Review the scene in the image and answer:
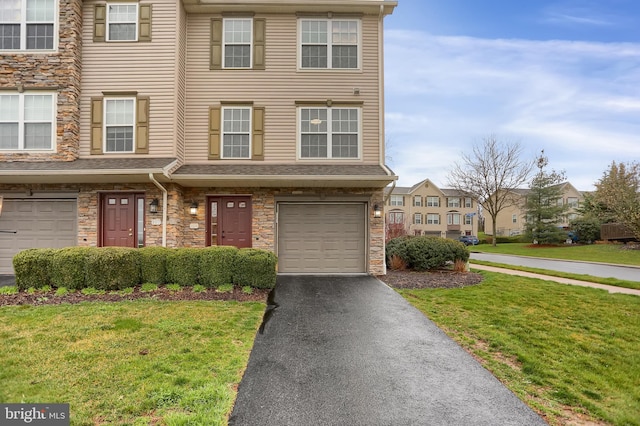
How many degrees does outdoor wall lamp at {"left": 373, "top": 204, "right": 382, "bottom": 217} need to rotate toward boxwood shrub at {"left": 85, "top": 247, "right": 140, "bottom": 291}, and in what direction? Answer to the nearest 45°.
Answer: approximately 45° to its right

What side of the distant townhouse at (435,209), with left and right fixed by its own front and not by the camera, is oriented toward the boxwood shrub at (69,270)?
front

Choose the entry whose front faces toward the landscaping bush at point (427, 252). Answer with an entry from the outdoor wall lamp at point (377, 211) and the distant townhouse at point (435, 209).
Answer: the distant townhouse

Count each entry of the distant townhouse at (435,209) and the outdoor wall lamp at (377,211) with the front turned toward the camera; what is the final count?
2

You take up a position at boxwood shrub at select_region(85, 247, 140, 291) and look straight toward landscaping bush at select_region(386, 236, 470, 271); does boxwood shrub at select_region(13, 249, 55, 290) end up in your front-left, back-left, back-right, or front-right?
back-left

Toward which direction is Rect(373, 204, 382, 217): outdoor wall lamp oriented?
toward the camera

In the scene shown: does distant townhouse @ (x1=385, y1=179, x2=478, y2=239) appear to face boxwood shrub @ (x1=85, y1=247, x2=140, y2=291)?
yes

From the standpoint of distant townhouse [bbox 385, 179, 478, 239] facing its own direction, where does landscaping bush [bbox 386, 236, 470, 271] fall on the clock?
The landscaping bush is roughly at 12 o'clock from the distant townhouse.

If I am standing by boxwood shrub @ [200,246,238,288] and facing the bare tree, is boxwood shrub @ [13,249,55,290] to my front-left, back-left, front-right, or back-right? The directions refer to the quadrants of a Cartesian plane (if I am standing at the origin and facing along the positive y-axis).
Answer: back-left

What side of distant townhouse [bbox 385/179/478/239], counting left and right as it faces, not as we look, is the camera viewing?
front

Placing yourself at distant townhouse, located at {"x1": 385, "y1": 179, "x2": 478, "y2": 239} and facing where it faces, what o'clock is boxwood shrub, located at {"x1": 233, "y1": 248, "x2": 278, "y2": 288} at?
The boxwood shrub is roughly at 12 o'clock from the distant townhouse.

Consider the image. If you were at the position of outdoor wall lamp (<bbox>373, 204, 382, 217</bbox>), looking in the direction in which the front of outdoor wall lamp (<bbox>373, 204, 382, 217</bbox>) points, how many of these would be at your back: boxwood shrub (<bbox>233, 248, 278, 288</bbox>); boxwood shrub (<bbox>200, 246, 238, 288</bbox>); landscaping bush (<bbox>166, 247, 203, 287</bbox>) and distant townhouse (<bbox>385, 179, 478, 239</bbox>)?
1
